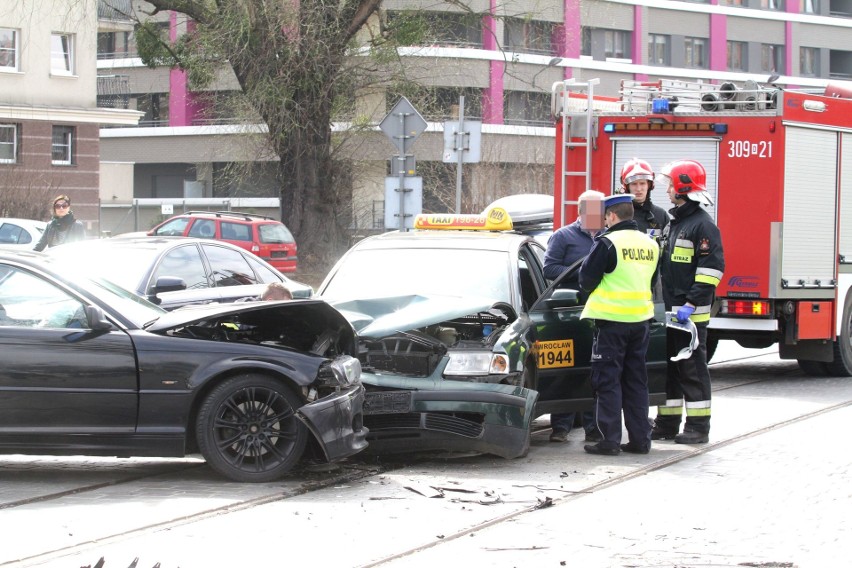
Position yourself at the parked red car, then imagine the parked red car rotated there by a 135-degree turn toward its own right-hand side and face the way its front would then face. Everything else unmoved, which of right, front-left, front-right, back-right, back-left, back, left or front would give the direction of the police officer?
right

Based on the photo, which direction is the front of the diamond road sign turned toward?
away from the camera

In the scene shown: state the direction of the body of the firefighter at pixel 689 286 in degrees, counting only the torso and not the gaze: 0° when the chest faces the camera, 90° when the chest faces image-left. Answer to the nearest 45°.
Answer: approximately 90°

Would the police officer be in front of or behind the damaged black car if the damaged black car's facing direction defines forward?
in front

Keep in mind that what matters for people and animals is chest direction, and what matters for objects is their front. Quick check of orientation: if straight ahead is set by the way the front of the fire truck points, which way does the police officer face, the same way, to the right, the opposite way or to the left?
to the left

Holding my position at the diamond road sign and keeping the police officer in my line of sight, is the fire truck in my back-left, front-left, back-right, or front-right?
front-left

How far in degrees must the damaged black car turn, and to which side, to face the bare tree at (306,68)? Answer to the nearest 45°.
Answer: approximately 90° to its left

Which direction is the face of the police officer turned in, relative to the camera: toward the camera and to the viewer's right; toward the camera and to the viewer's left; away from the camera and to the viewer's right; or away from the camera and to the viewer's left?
away from the camera and to the viewer's left

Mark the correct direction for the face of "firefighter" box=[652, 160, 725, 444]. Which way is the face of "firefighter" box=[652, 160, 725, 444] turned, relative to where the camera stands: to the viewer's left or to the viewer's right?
to the viewer's left

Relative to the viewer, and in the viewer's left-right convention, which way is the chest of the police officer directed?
facing away from the viewer and to the left of the viewer

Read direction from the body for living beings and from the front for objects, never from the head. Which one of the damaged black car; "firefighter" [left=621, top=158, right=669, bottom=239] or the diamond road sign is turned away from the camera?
the diamond road sign

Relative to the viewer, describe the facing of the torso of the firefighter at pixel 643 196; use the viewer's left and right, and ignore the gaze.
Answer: facing the viewer
